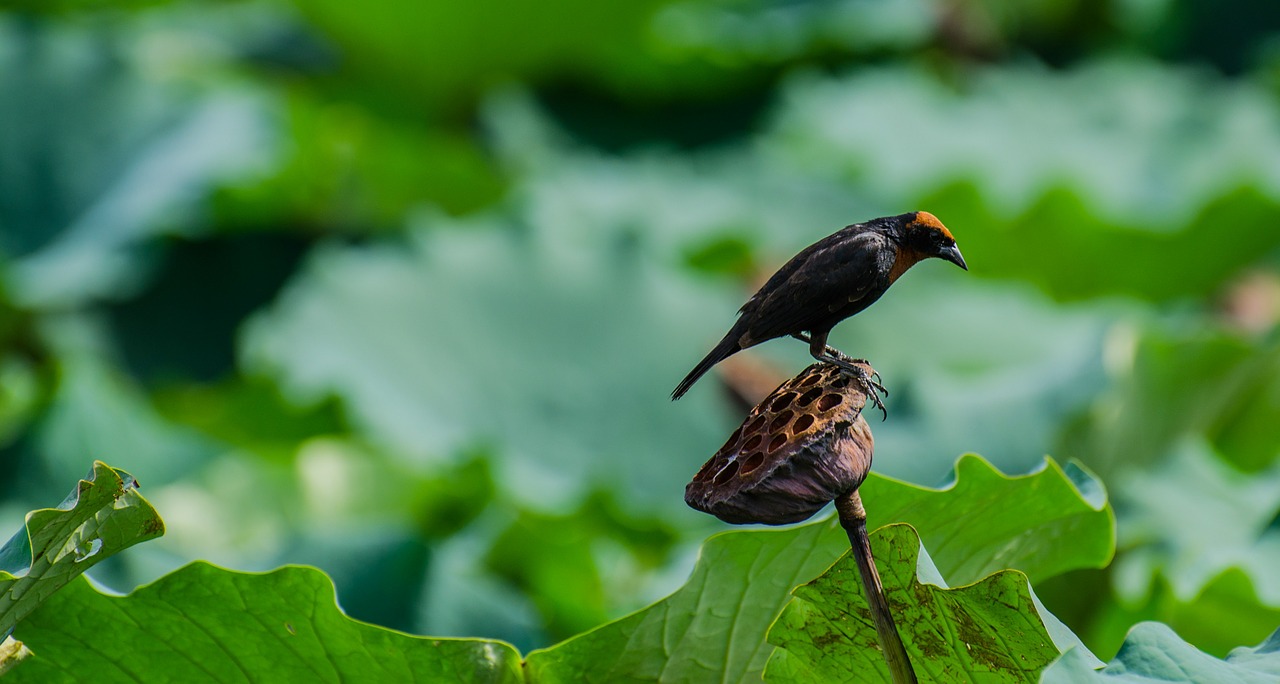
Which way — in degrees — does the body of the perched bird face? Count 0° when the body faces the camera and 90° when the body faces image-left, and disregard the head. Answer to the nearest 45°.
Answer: approximately 270°
